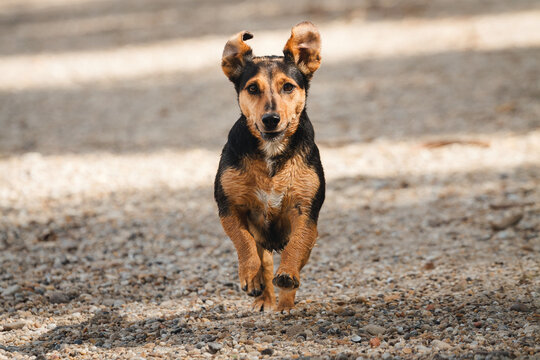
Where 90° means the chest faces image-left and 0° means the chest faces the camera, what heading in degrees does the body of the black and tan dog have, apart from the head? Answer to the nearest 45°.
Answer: approximately 0°

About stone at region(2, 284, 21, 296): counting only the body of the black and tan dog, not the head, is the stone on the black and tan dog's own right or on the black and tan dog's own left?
on the black and tan dog's own right

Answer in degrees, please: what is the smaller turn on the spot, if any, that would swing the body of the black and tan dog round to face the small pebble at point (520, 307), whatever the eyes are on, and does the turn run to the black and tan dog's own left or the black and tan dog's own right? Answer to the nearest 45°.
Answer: approximately 90° to the black and tan dog's own left
